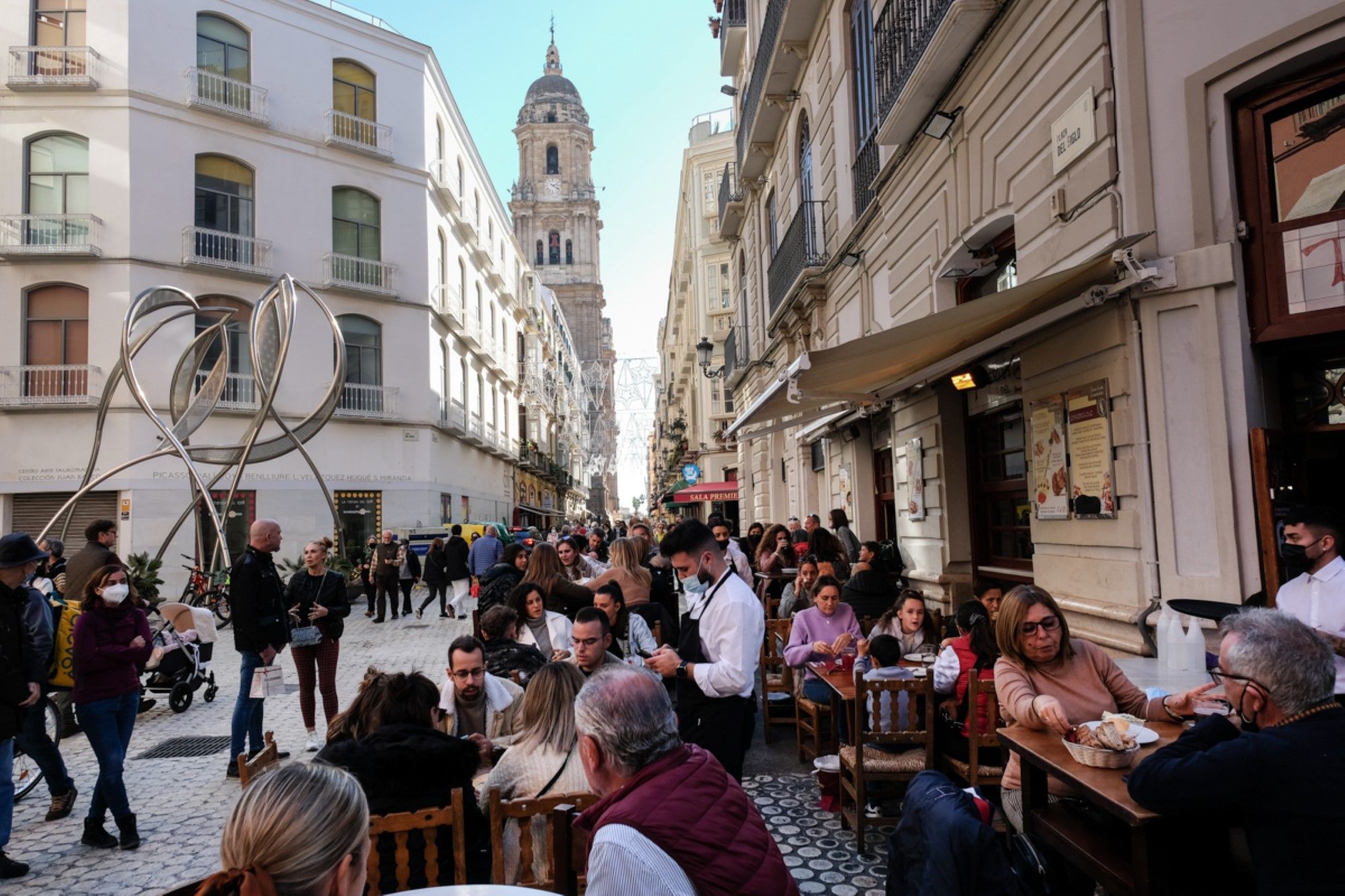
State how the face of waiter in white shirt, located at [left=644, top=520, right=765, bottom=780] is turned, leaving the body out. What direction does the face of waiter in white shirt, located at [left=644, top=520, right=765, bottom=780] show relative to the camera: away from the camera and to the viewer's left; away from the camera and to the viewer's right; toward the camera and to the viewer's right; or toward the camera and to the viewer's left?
toward the camera and to the viewer's left

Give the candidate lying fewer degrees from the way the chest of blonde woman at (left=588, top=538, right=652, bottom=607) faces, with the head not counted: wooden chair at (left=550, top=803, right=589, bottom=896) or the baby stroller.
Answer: the baby stroller

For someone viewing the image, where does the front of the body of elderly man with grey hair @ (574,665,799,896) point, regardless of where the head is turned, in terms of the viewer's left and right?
facing away from the viewer and to the left of the viewer

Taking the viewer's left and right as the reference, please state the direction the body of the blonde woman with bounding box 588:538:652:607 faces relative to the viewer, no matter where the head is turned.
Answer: facing away from the viewer

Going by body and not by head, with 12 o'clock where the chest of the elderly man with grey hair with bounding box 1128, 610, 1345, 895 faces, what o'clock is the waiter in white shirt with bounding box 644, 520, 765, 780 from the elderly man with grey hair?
The waiter in white shirt is roughly at 11 o'clock from the elderly man with grey hair.

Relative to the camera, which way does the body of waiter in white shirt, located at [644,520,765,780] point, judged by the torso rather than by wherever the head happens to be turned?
to the viewer's left

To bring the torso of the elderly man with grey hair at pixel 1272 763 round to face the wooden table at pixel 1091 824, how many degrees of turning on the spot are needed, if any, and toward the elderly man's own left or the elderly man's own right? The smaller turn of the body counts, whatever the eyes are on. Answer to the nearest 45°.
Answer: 0° — they already face it

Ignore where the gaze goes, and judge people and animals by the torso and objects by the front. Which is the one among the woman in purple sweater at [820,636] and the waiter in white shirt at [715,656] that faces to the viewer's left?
the waiter in white shirt

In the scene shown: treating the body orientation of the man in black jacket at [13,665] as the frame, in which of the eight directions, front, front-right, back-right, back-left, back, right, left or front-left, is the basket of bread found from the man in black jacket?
front-right

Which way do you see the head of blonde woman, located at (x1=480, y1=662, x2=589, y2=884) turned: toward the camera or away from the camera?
away from the camera

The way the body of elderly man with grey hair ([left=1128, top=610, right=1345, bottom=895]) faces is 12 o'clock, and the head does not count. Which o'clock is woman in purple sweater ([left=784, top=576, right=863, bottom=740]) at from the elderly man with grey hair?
The woman in purple sweater is roughly at 12 o'clock from the elderly man with grey hair.

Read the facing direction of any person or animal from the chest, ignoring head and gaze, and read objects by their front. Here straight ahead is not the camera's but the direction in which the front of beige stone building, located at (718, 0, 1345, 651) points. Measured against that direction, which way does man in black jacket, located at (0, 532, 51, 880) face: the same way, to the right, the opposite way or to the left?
the opposite way

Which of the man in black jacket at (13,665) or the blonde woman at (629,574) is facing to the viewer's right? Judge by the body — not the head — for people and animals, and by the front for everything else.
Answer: the man in black jacket
